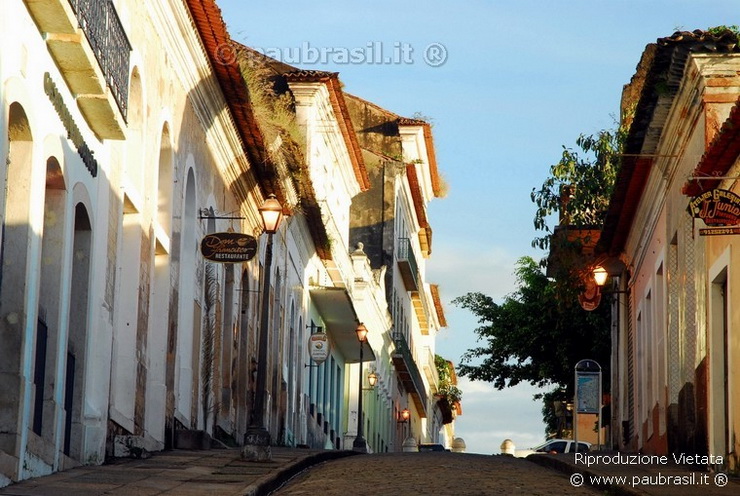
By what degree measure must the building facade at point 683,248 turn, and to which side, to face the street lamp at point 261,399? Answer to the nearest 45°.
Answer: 0° — it already faces it

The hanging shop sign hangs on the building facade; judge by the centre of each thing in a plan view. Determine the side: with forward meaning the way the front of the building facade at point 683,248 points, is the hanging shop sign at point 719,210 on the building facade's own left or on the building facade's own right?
on the building facade's own left

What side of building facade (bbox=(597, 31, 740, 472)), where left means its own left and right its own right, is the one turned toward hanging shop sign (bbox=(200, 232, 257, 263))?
front

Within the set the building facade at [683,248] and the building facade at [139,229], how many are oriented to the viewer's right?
1

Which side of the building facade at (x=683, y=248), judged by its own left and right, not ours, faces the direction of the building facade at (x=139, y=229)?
front

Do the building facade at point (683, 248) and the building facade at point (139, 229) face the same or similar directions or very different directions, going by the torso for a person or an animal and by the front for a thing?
very different directions

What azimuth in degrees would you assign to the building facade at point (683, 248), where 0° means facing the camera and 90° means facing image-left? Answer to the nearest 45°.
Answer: approximately 90°

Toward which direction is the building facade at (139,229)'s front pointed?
to the viewer's right

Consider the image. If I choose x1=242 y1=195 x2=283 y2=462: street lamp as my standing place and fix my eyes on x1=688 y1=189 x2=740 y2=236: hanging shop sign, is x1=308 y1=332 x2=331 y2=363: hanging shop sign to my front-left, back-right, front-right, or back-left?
back-left

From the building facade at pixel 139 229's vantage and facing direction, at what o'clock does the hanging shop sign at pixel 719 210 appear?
The hanging shop sign is roughly at 1 o'clock from the building facade.
